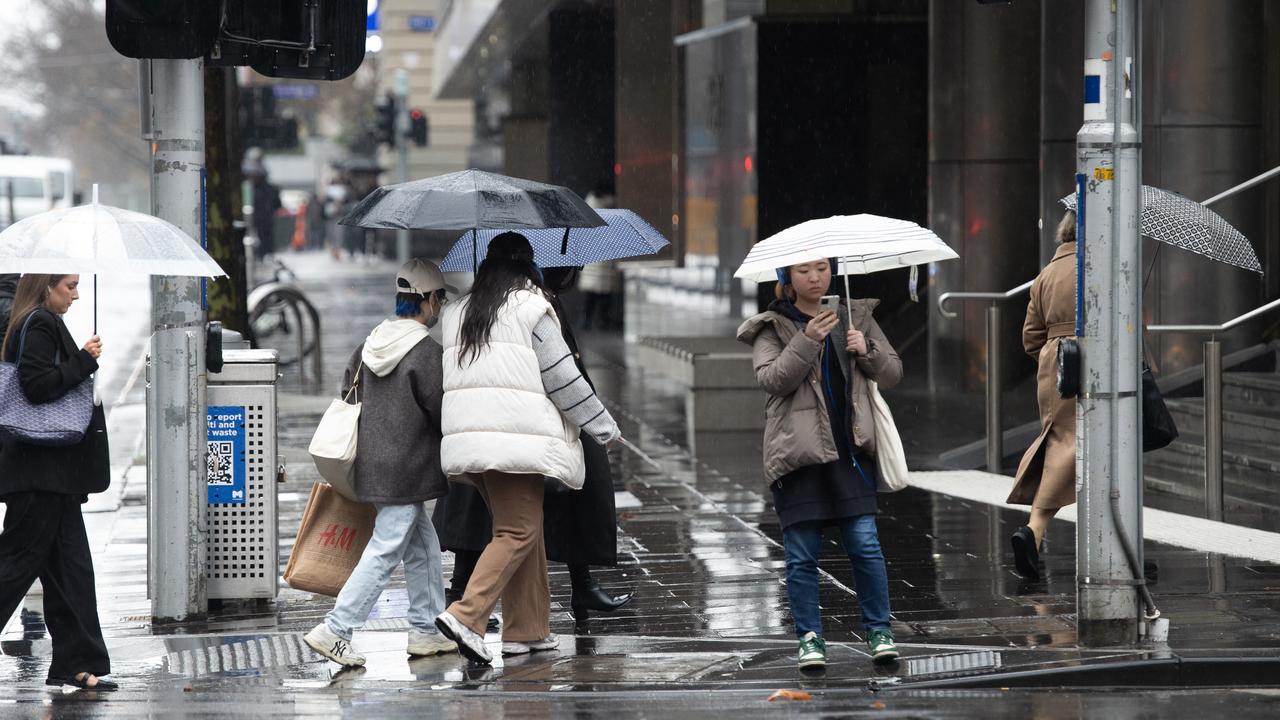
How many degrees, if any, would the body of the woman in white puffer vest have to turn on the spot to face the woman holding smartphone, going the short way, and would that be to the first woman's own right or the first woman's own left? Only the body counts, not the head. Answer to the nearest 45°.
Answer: approximately 45° to the first woman's own right

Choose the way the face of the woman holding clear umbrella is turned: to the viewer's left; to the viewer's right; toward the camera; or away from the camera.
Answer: to the viewer's right

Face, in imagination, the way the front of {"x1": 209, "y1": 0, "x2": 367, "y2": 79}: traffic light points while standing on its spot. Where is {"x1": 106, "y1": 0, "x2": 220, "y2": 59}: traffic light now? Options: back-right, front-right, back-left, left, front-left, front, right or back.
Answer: back-left

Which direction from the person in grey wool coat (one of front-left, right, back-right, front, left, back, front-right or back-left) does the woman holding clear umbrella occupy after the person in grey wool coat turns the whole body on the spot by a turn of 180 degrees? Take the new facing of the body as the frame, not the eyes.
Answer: front-right

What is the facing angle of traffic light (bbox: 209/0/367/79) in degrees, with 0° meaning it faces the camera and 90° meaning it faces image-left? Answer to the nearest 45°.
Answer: approximately 180°

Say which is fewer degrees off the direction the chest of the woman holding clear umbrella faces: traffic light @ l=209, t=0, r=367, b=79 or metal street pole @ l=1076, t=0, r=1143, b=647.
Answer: the metal street pole

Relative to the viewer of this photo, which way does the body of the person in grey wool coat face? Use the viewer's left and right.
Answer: facing away from the viewer and to the right of the viewer

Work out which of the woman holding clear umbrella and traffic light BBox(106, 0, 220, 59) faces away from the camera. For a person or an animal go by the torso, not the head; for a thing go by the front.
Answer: the traffic light

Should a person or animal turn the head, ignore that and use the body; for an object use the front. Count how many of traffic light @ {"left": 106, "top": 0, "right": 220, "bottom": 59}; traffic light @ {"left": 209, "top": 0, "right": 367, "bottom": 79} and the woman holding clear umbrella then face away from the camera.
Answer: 2

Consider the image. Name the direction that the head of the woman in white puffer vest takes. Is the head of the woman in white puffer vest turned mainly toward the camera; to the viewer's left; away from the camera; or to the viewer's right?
away from the camera

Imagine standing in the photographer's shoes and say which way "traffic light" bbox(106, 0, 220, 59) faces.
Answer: facing away from the viewer

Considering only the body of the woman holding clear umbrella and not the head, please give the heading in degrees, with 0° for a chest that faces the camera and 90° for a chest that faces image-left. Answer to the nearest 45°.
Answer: approximately 270°
